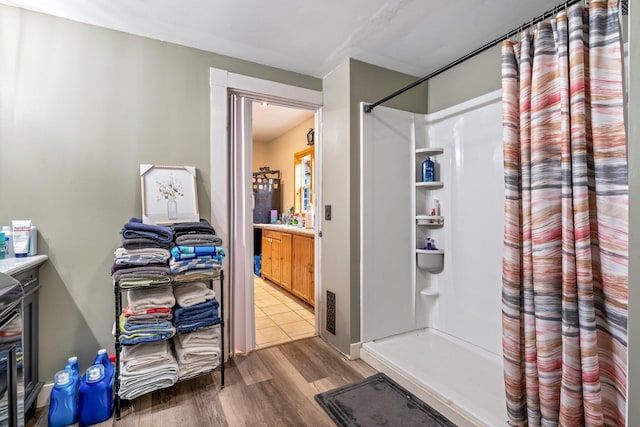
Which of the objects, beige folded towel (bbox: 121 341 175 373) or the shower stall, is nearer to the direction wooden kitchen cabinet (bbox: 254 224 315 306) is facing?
the beige folded towel

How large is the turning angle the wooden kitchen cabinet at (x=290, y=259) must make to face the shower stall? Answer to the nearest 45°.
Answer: approximately 90° to its left

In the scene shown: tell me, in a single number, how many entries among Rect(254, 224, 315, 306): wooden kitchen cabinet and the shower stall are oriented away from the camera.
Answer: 0

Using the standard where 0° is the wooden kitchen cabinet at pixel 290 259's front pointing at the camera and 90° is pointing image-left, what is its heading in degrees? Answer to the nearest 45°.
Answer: approximately 45°

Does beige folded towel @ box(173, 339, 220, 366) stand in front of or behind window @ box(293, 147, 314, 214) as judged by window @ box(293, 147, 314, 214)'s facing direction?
in front

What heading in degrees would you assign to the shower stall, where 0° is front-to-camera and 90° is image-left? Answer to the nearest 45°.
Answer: approximately 45°

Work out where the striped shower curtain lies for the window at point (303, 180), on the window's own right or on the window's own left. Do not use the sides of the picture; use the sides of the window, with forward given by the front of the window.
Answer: on the window's own left

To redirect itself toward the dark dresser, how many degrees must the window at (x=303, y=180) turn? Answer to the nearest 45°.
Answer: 0° — it already faces it

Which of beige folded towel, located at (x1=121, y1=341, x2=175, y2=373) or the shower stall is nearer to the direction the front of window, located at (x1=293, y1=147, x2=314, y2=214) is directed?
the beige folded towel

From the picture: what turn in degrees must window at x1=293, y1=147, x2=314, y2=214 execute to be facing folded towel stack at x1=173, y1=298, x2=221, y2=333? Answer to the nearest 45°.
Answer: approximately 45° to its left

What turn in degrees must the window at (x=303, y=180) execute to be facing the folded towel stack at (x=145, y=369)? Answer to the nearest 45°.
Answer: approximately 45° to its left

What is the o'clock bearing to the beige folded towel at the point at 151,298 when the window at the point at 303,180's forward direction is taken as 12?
The beige folded towel is roughly at 11 o'clock from the window.
